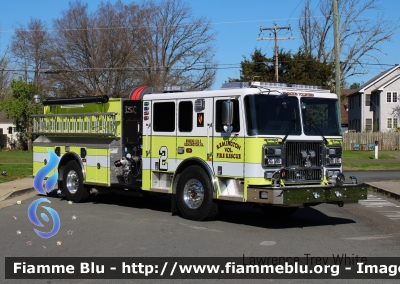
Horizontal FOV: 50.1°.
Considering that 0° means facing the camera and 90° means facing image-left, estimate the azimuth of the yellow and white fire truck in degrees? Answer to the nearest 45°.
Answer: approximately 315°
